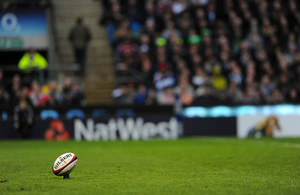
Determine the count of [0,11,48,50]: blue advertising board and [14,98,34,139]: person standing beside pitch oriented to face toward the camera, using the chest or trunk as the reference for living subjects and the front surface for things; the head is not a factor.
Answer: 2

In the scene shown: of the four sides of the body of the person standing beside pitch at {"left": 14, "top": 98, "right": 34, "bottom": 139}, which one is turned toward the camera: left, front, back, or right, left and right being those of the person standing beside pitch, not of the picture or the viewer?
front

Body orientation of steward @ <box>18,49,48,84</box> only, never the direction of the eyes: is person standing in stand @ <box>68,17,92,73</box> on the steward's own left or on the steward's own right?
on the steward's own left

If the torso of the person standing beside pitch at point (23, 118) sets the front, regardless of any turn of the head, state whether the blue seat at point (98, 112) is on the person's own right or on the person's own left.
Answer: on the person's own left

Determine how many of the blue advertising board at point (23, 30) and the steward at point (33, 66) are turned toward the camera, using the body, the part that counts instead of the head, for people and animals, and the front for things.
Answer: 2

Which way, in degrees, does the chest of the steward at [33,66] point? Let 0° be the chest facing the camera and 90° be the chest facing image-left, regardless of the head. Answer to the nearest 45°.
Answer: approximately 0°

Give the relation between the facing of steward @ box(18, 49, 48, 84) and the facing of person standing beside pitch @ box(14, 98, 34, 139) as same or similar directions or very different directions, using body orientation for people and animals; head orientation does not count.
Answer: same or similar directions

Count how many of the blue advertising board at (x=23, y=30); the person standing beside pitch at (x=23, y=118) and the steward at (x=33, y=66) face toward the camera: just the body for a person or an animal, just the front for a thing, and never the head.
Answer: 3

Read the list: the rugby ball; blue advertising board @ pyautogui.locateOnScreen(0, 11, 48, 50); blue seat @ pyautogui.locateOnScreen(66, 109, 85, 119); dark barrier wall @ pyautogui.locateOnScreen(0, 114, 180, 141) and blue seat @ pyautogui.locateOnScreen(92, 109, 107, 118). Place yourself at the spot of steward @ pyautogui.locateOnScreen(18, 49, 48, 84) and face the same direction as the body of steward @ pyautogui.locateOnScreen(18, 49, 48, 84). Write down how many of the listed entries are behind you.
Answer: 1

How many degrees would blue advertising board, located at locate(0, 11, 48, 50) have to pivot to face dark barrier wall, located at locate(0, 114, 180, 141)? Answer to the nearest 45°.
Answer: approximately 45° to its left

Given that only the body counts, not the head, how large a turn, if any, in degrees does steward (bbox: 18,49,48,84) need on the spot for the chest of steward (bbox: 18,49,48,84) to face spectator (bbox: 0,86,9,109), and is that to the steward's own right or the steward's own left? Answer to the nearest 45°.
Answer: approximately 45° to the steward's own right

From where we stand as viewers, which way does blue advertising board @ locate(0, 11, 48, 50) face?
facing the viewer

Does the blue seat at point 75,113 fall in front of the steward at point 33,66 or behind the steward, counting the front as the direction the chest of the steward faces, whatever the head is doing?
in front

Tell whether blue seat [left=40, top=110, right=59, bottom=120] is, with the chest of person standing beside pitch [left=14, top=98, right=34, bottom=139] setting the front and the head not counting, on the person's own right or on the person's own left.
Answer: on the person's own left
